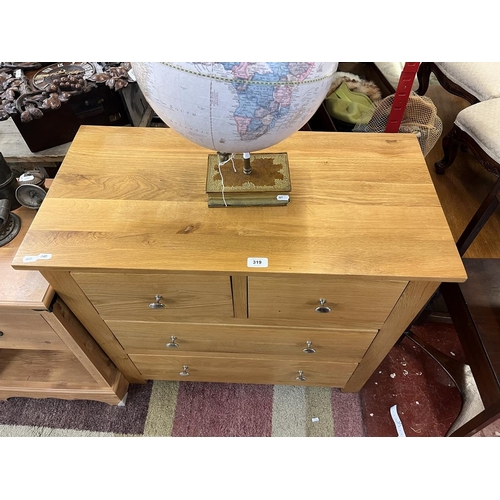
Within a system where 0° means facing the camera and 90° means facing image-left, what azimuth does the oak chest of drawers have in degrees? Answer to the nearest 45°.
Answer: approximately 0°

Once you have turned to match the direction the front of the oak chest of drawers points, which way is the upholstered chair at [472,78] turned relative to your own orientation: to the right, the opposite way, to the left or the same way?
to the right

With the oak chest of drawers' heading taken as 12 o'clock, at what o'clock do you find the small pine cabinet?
The small pine cabinet is roughly at 3 o'clock from the oak chest of drawers.

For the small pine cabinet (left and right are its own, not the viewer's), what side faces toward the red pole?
left

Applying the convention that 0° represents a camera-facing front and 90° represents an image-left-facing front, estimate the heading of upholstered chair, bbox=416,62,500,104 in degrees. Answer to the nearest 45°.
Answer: approximately 45°

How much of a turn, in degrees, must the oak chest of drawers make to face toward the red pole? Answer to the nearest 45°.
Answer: approximately 135° to its left

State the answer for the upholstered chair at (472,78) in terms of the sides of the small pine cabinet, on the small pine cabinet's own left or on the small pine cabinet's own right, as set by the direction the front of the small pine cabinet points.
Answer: on the small pine cabinet's own left

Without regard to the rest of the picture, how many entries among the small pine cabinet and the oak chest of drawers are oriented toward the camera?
2

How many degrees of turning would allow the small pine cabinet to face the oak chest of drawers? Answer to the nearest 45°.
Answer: approximately 45° to its left

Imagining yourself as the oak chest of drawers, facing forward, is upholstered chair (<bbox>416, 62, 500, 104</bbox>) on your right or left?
on your left

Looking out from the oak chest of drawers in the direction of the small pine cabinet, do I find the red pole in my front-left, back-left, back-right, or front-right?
back-right
